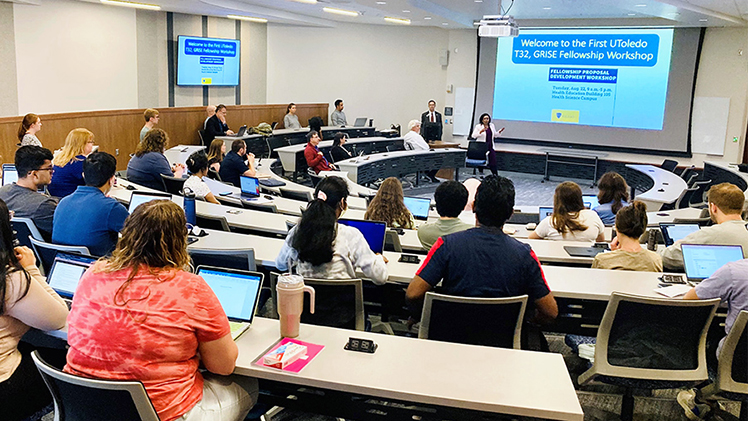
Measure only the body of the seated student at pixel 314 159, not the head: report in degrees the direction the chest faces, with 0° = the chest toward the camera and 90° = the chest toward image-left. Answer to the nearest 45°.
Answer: approximately 270°

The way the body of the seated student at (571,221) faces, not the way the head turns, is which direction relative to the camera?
away from the camera

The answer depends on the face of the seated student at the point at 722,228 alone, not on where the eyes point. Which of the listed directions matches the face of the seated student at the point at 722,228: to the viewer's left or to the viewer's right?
to the viewer's left

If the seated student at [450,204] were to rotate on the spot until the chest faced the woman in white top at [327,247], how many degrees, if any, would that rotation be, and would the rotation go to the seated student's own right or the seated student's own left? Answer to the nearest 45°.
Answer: approximately 135° to the seated student's own left

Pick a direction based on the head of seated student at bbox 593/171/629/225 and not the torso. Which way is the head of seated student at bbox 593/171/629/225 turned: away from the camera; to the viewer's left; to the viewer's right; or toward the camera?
away from the camera

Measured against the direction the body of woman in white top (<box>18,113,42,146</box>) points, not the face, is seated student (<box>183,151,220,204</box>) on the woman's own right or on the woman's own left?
on the woman's own right

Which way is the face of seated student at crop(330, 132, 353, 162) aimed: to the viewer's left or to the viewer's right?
to the viewer's right

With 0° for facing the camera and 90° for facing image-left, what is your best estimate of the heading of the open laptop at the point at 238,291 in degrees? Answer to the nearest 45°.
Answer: approximately 45°

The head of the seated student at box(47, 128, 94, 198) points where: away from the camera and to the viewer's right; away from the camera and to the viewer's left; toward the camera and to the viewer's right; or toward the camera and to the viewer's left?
away from the camera and to the viewer's right

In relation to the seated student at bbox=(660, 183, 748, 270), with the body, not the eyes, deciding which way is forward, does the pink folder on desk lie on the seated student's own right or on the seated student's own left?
on the seated student's own left

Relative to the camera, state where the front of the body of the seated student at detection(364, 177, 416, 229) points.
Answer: away from the camera

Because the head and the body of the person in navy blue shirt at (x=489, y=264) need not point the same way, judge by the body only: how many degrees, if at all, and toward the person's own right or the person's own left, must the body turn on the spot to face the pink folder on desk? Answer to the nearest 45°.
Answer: approximately 135° to the person's own left

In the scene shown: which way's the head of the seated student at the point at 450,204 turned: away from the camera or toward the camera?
away from the camera

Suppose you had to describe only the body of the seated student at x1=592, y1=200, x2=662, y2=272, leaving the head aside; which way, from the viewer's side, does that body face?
away from the camera

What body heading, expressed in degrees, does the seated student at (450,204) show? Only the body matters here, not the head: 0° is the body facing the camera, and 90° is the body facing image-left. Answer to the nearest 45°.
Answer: approximately 180°

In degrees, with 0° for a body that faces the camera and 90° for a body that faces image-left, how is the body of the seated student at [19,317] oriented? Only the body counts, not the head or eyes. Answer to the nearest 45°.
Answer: approximately 225°
